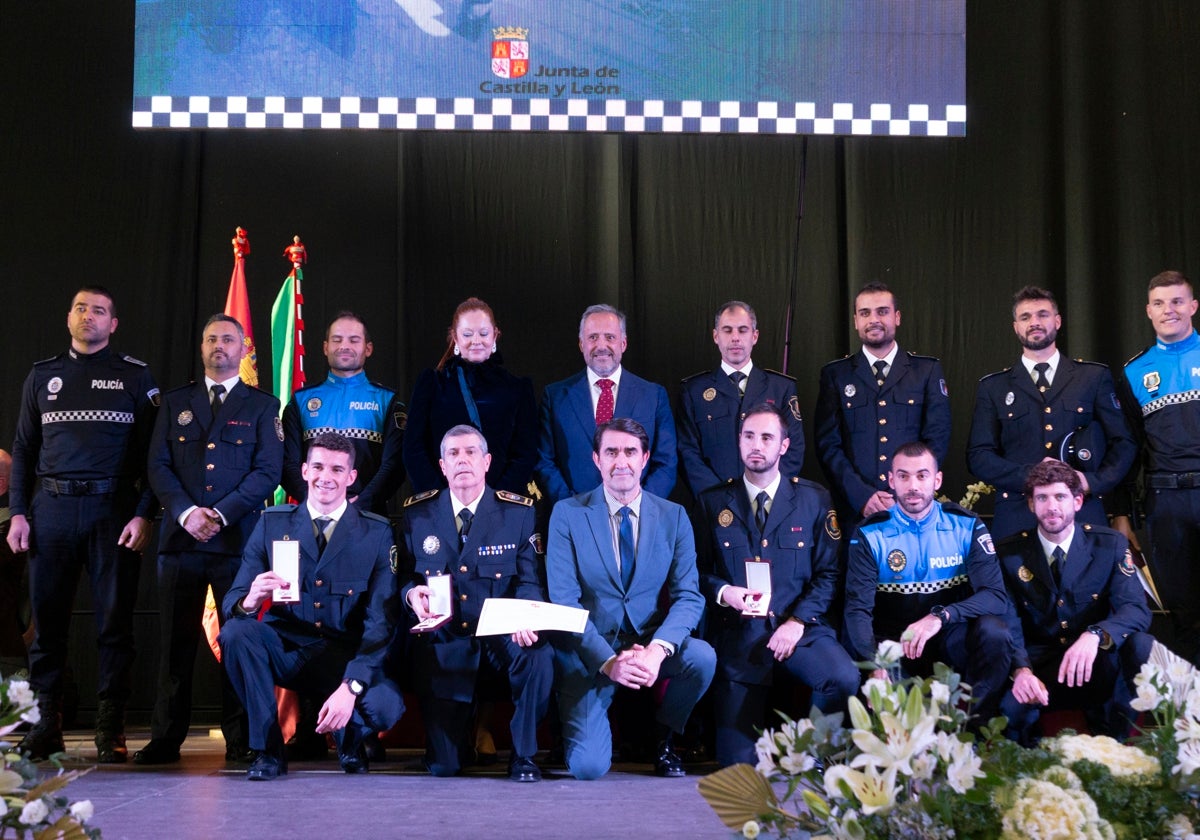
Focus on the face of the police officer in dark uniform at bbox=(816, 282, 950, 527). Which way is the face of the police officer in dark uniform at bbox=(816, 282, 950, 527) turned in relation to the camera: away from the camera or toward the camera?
toward the camera

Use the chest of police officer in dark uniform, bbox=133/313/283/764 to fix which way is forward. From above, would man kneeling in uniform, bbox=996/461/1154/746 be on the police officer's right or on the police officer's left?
on the police officer's left

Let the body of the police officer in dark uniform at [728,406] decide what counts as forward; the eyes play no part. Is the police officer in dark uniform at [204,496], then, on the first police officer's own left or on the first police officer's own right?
on the first police officer's own right

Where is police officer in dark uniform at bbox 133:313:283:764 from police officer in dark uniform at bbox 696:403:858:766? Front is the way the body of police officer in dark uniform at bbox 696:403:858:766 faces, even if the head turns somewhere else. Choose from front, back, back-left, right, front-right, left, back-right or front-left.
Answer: right

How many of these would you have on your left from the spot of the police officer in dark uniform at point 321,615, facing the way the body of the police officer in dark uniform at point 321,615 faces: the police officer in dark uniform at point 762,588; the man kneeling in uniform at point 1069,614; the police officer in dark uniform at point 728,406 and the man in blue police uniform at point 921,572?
4

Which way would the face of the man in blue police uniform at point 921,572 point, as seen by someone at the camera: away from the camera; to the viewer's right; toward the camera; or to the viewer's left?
toward the camera

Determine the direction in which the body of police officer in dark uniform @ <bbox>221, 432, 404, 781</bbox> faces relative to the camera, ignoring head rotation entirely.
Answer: toward the camera

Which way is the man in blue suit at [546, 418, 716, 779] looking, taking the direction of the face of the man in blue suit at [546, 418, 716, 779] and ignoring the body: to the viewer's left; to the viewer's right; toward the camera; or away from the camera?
toward the camera

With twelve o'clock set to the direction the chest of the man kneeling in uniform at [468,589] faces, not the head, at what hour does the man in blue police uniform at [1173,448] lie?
The man in blue police uniform is roughly at 9 o'clock from the man kneeling in uniform.

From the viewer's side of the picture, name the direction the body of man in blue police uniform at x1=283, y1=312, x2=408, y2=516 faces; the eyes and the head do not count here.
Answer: toward the camera

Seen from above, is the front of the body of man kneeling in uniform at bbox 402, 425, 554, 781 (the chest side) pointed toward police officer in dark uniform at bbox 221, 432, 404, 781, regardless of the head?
no

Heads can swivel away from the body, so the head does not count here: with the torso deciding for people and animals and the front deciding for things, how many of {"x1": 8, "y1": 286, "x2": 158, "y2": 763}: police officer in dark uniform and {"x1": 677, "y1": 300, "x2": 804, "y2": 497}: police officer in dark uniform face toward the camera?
2

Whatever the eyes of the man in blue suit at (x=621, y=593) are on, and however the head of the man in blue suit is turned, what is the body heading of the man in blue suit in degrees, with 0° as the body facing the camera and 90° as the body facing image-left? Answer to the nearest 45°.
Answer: approximately 0°

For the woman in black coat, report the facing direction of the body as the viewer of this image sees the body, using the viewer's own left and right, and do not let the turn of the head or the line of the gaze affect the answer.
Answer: facing the viewer

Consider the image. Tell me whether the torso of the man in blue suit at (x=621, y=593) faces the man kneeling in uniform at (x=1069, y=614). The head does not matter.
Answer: no

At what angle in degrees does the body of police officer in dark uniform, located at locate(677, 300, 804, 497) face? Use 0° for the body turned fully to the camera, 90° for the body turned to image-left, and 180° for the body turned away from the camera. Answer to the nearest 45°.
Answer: approximately 0°

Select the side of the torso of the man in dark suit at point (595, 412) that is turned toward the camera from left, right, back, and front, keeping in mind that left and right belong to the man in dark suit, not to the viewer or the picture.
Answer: front

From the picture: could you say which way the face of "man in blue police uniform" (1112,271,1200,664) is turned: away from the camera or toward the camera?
toward the camera
